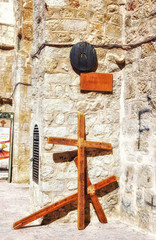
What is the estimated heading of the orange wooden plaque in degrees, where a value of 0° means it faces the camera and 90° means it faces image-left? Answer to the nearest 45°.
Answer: approximately 0°
